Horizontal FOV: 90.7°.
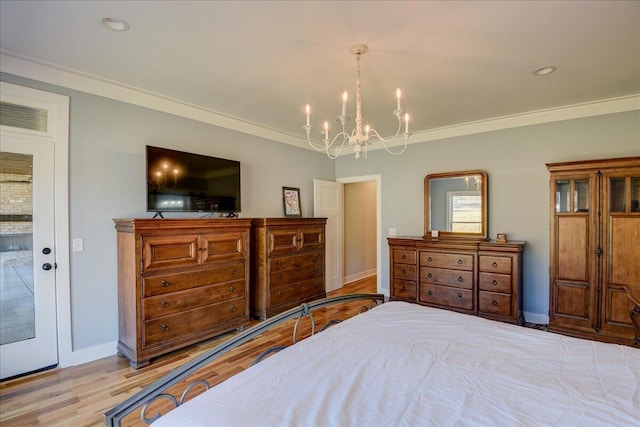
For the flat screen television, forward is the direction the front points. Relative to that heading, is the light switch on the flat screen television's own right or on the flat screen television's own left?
on the flat screen television's own right

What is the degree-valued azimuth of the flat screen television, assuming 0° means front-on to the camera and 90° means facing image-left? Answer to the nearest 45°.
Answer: approximately 315°

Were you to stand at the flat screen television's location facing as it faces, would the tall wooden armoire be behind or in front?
in front

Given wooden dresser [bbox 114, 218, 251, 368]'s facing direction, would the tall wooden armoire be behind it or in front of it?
in front

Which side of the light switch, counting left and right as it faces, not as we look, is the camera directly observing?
front

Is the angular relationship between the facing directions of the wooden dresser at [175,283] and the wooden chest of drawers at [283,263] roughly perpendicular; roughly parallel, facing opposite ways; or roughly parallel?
roughly parallel

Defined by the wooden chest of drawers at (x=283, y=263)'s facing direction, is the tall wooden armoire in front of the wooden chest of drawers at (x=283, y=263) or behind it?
in front

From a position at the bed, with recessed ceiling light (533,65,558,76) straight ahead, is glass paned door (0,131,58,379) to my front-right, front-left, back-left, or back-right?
back-left

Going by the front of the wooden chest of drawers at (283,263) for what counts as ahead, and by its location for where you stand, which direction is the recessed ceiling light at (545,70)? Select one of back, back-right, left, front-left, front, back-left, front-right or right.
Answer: front

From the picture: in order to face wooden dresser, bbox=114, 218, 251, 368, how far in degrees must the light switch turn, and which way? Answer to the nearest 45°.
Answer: approximately 45° to its left

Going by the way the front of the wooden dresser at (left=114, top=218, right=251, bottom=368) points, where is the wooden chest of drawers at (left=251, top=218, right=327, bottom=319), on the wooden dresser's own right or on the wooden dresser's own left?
on the wooden dresser's own left

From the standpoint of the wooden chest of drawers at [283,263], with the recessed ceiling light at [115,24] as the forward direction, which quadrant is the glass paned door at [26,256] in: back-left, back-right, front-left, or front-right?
front-right

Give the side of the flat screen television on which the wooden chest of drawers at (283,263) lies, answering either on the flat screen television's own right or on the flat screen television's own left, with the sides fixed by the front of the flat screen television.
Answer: on the flat screen television's own left

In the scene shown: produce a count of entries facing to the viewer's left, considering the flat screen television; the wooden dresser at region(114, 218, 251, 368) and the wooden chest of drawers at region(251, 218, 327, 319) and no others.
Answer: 0
